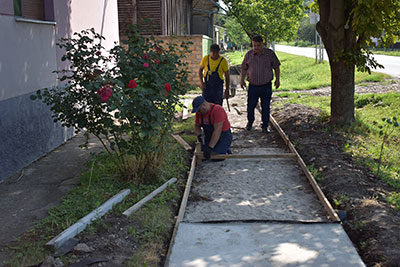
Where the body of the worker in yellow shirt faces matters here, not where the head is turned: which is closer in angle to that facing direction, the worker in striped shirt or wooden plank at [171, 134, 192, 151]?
the wooden plank

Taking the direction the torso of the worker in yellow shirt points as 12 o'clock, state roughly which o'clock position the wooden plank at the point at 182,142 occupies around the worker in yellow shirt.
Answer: The wooden plank is roughly at 1 o'clock from the worker in yellow shirt.

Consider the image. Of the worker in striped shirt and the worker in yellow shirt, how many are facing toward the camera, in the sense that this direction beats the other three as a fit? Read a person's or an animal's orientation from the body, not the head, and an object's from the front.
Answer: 2

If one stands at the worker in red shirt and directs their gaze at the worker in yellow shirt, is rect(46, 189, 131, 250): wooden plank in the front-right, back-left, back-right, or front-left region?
back-left
